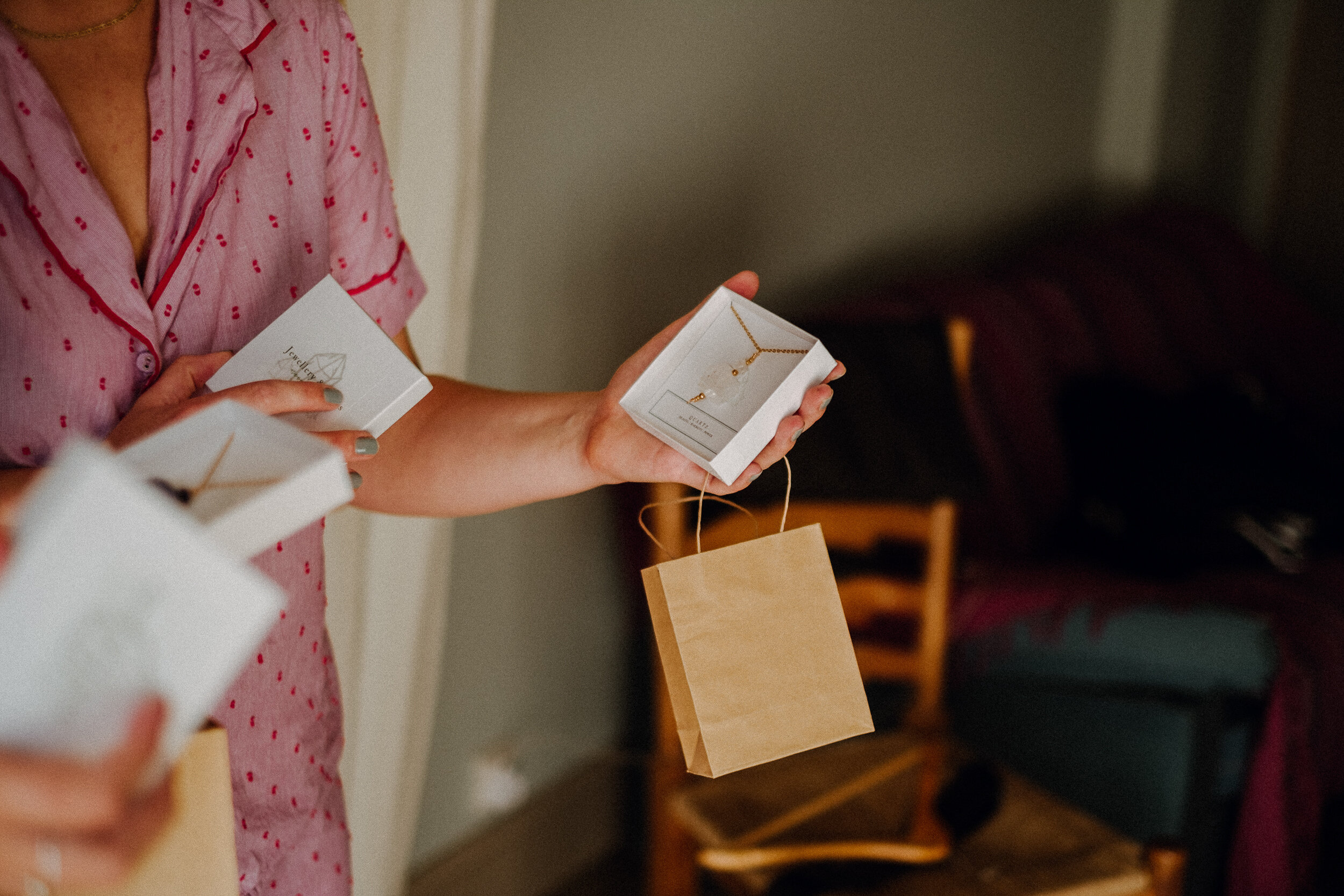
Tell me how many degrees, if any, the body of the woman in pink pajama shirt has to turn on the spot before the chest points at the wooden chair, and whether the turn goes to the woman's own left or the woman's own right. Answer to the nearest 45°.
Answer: approximately 135° to the woman's own left

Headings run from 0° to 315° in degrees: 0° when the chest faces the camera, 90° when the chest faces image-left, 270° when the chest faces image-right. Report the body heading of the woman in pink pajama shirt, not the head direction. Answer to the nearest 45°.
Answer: approximately 0°
